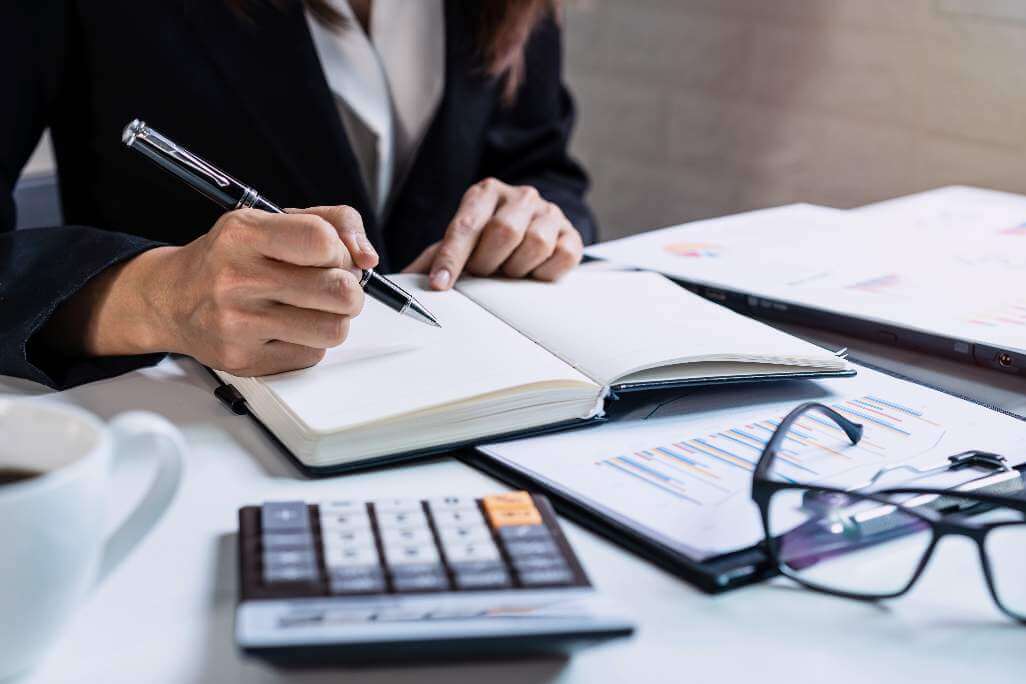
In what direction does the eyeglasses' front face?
toward the camera

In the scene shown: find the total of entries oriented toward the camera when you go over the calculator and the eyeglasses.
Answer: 1

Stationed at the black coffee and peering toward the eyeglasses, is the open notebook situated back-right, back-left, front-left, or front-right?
front-left

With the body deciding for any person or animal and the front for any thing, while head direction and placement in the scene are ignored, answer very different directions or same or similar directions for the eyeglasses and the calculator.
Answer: very different directions

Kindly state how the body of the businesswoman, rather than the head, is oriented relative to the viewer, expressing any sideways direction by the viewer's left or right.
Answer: facing the viewer and to the right of the viewer

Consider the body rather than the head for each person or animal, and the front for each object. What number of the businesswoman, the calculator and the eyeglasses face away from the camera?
1

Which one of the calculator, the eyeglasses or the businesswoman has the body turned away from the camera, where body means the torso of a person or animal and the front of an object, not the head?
the calculator

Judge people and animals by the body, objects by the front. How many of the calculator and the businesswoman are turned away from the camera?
1

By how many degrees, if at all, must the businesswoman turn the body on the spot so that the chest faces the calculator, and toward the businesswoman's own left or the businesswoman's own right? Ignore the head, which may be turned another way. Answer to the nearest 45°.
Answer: approximately 45° to the businesswoman's own right

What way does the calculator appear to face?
away from the camera
